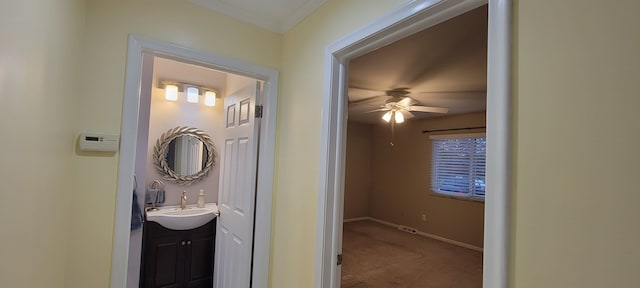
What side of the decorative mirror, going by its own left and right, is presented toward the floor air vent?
left

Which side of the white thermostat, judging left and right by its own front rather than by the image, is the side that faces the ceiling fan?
left

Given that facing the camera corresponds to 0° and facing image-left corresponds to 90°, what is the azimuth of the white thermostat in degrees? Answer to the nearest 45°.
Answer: approximately 0°

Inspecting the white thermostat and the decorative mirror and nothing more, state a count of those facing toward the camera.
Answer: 2

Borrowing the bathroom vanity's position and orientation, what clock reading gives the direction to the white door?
The white door is roughly at 11 o'clock from the bathroom vanity.

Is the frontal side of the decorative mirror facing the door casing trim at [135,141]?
yes

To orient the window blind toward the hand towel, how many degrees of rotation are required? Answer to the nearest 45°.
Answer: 0° — it already faces it

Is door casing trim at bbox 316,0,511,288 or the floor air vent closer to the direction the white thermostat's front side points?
the door casing trim

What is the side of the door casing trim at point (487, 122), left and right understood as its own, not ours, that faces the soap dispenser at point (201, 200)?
right
